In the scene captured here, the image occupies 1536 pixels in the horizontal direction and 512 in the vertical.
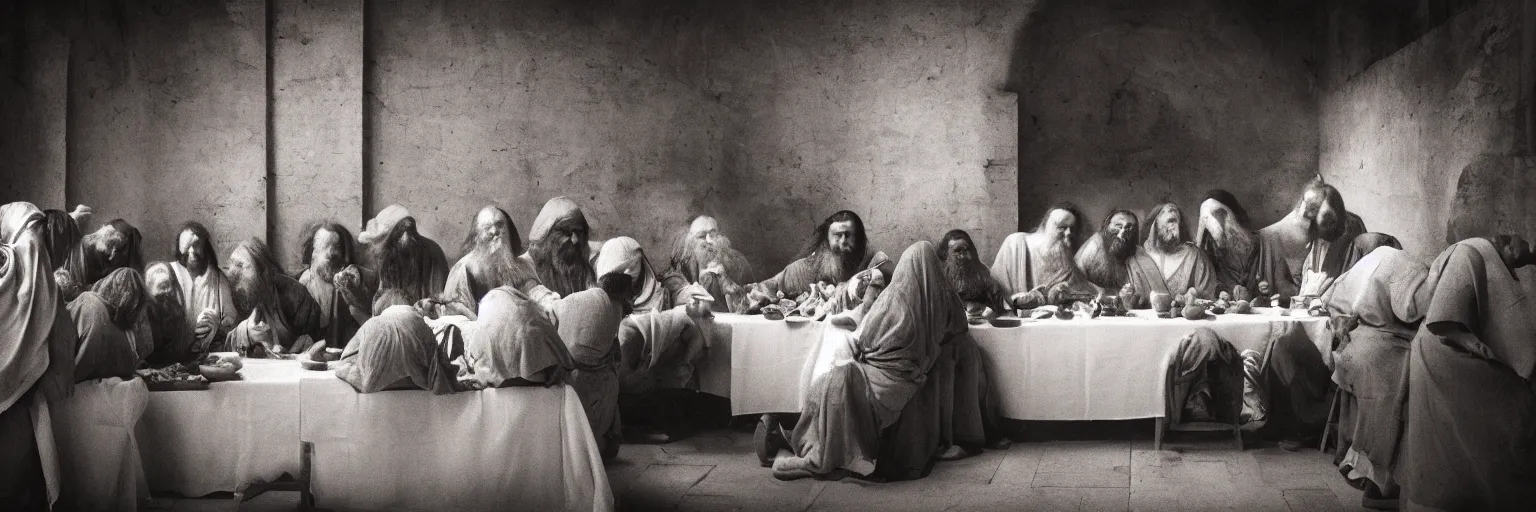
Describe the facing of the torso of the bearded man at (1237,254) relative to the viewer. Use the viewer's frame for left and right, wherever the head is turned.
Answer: facing the viewer and to the left of the viewer

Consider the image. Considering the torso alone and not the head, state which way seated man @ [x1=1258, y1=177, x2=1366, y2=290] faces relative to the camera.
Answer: toward the camera

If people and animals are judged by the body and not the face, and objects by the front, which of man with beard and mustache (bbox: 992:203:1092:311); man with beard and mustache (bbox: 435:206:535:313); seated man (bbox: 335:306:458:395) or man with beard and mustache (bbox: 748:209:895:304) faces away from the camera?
the seated man

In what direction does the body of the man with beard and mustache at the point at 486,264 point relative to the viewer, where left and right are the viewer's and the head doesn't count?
facing the viewer

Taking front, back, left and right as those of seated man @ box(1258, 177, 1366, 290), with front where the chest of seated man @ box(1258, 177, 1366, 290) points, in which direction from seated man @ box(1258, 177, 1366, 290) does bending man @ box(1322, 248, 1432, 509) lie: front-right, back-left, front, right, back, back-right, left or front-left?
front

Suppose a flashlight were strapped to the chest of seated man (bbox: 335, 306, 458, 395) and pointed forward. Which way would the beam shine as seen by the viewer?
away from the camera

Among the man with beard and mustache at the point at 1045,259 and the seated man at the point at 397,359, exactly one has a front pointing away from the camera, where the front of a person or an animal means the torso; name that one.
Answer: the seated man

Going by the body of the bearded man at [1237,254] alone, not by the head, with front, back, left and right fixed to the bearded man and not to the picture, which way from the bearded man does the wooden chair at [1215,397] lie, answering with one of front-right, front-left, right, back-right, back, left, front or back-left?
front-left

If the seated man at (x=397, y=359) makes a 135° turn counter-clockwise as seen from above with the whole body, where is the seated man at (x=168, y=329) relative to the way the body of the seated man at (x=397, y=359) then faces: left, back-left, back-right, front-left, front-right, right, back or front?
right

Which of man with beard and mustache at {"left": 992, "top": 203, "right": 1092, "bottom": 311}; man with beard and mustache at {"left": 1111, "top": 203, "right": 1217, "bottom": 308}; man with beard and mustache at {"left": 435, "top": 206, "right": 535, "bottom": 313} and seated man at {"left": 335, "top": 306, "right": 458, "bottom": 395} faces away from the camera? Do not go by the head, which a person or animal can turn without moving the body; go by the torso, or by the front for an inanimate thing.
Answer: the seated man

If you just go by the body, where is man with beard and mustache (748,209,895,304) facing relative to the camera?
toward the camera
